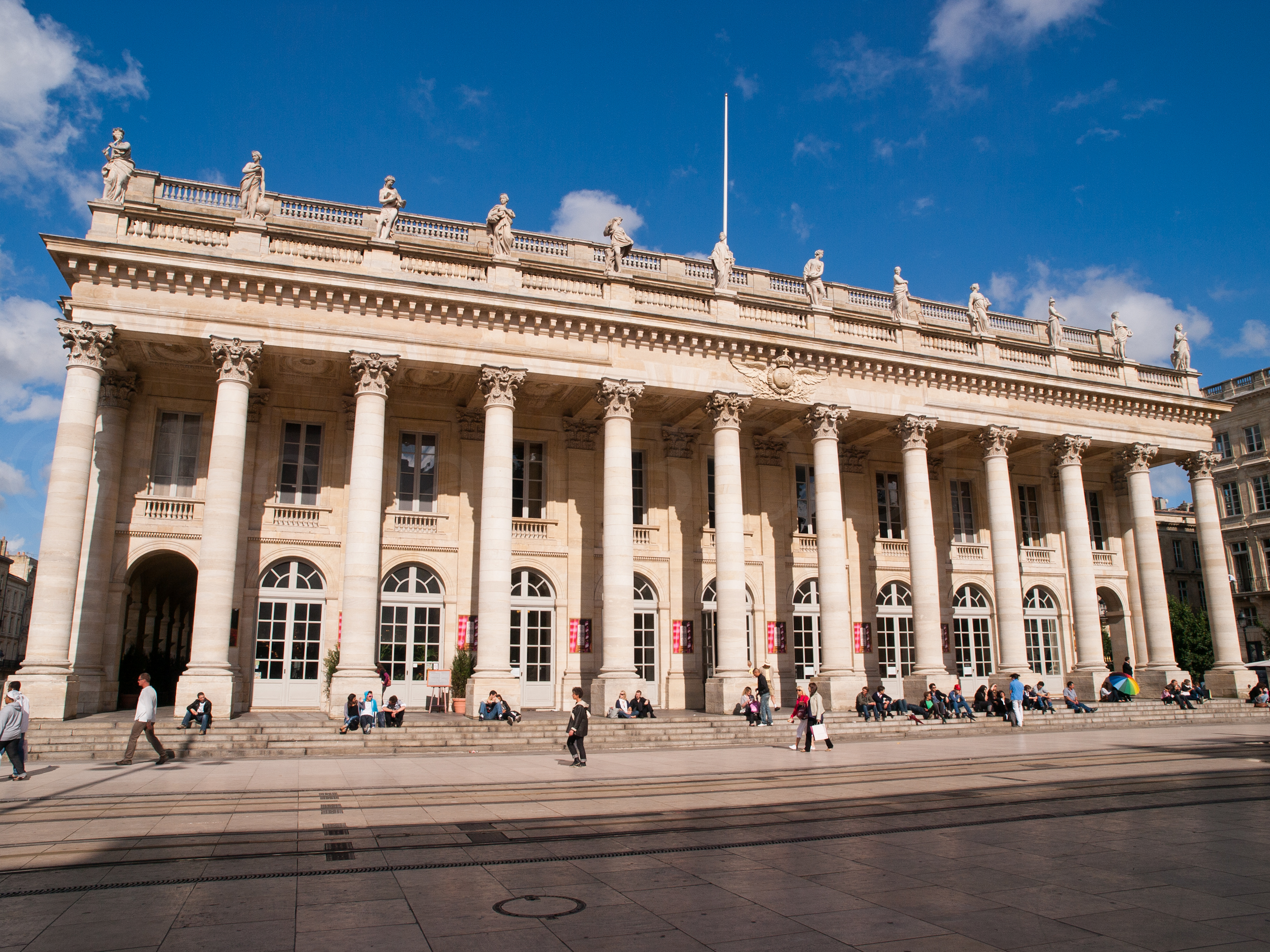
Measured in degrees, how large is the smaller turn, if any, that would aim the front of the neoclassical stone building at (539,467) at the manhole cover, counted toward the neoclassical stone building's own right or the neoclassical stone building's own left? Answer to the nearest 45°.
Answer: approximately 45° to the neoclassical stone building's own right

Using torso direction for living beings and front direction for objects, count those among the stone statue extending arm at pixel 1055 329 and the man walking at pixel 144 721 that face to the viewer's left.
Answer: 1

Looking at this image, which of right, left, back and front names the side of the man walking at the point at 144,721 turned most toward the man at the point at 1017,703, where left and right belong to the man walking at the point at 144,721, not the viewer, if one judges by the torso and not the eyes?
back

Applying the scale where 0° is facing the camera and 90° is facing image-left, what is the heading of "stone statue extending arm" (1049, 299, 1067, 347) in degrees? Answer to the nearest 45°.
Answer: approximately 315°

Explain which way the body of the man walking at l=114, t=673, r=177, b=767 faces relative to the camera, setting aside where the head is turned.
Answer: to the viewer's left

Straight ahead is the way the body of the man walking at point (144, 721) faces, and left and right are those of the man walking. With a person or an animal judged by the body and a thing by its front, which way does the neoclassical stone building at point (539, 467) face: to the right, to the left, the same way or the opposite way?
to the left

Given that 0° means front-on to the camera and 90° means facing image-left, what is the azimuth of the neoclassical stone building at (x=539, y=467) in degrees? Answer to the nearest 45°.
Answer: approximately 315°

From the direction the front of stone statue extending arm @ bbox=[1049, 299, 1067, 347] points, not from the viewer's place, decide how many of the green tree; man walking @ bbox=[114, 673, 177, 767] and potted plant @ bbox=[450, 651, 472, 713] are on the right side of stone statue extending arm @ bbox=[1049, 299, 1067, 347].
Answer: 2

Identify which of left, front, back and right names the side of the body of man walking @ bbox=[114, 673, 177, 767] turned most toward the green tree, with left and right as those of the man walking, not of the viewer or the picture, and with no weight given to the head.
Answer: back

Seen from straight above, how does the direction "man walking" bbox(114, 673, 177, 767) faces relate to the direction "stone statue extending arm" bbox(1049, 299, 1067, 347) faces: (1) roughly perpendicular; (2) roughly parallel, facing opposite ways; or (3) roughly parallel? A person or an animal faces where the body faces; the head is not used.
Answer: roughly perpendicular

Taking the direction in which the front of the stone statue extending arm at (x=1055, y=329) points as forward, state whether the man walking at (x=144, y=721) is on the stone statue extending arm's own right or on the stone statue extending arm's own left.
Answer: on the stone statue extending arm's own right
